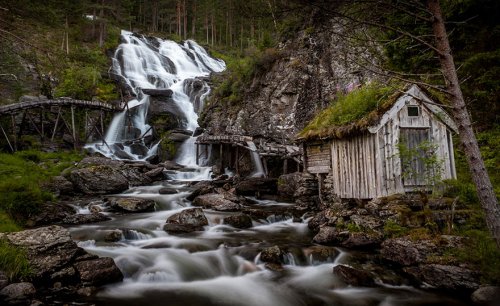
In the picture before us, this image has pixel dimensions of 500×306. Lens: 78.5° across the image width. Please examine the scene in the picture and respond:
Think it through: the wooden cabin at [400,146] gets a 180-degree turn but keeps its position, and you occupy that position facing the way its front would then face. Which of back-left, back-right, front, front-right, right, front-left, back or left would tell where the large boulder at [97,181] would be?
front-left

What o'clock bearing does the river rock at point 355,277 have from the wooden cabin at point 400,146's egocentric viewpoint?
The river rock is roughly at 2 o'clock from the wooden cabin.

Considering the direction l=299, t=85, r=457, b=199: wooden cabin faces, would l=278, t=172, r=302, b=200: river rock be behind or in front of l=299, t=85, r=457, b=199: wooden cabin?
behind

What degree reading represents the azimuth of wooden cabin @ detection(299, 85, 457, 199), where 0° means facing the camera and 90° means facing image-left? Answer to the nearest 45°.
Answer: approximately 315°

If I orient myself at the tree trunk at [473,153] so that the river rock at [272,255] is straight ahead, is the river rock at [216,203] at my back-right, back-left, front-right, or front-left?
front-right

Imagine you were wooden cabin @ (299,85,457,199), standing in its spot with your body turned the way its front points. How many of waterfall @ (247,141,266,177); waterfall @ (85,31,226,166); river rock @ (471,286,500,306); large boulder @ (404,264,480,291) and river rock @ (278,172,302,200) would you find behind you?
3

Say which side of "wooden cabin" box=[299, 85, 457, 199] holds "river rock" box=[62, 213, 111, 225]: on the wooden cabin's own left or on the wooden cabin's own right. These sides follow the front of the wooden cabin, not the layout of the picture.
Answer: on the wooden cabin's own right

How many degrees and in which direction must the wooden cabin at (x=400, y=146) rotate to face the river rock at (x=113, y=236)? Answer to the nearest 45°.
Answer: approximately 90° to its right

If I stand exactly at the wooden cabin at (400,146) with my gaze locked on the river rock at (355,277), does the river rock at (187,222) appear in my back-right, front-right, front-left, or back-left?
front-right

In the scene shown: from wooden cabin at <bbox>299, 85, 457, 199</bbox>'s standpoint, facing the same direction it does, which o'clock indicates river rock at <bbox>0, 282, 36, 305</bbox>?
The river rock is roughly at 3 o'clock from the wooden cabin.

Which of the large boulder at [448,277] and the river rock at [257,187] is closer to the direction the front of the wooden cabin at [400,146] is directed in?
the large boulder

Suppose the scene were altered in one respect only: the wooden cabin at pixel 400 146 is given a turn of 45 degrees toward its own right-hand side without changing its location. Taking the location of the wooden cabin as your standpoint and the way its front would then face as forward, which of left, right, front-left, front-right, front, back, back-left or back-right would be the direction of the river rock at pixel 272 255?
front-right

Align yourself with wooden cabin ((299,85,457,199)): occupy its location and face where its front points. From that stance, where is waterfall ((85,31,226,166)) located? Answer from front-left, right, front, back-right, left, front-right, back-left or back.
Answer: back

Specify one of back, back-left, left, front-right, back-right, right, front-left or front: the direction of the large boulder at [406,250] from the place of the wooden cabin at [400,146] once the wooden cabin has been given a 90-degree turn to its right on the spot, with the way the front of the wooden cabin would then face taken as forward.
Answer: front-left

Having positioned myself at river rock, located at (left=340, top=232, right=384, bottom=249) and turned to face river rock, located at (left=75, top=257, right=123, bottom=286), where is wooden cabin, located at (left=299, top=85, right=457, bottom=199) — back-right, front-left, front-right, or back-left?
back-right

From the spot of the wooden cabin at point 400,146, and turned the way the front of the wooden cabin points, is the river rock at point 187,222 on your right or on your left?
on your right

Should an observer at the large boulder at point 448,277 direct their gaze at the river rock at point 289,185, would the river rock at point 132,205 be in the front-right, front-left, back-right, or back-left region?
front-left

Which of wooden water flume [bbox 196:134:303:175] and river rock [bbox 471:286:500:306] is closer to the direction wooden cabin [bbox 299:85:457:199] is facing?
the river rock
